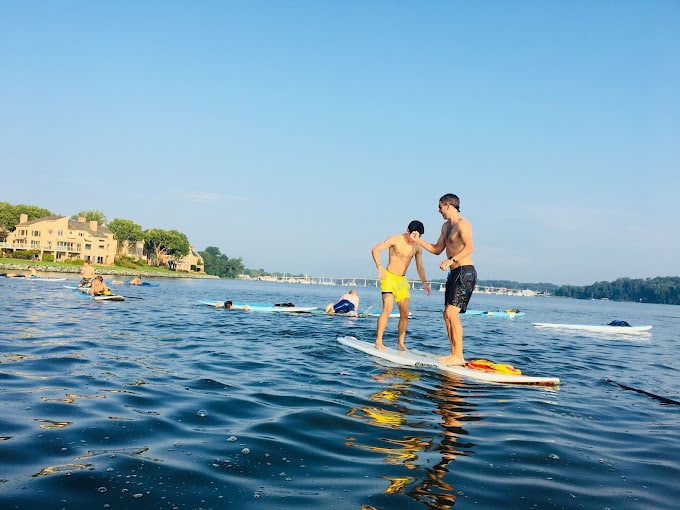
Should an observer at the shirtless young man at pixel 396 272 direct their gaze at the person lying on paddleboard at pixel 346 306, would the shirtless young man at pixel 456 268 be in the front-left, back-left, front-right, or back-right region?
back-right

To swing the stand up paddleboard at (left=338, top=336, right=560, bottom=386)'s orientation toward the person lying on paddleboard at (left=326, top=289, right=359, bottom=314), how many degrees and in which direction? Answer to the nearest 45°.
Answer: approximately 90° to its right

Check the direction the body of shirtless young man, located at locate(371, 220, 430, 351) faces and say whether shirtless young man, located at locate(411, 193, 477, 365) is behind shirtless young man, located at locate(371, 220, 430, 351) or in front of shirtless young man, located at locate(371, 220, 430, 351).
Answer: in front

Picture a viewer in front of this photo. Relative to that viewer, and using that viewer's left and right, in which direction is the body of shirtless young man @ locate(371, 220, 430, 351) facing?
facing the viewer and to the right of the viewer

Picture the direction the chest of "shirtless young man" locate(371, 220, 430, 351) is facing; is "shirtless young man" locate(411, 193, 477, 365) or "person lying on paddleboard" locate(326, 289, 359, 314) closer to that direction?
the shirtless young man

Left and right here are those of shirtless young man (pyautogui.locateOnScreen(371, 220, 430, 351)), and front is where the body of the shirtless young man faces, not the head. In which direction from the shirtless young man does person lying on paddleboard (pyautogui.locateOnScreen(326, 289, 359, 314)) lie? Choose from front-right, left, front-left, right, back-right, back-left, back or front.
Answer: back-left

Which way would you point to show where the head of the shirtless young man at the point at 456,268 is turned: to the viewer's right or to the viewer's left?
to the viewer's left

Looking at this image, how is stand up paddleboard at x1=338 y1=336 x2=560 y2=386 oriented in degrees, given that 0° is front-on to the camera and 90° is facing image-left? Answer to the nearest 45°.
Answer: approximately 90°
